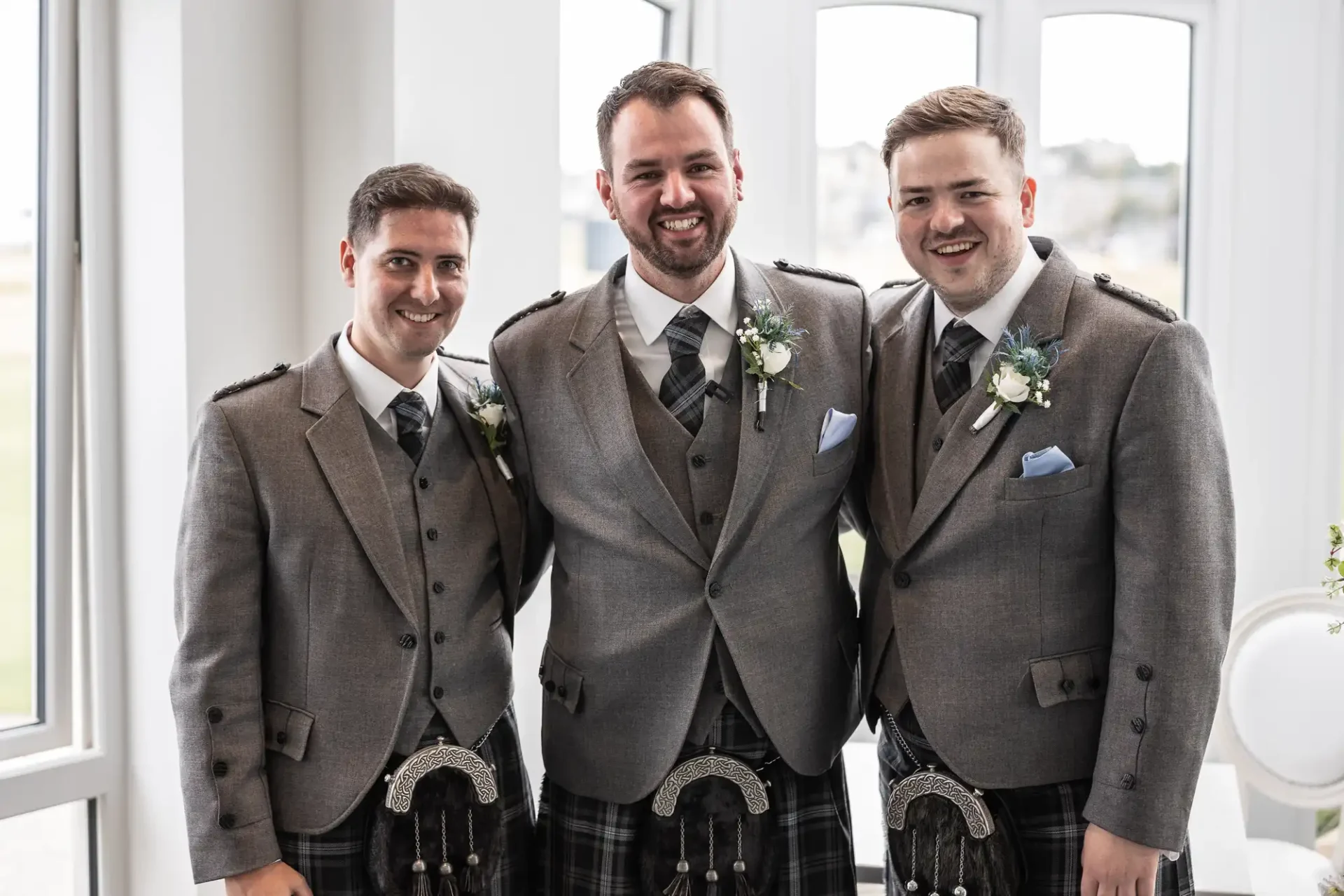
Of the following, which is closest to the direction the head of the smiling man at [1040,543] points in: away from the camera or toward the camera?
toward the camera

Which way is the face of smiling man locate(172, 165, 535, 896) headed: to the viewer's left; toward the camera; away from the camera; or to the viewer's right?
toward the camera

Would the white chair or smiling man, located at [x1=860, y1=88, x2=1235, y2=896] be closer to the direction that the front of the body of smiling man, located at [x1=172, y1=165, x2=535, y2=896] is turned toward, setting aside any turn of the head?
the smiling man

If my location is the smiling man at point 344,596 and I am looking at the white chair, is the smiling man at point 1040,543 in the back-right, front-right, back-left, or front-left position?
front-right

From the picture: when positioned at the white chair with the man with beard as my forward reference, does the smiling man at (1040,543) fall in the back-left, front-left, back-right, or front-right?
front-left

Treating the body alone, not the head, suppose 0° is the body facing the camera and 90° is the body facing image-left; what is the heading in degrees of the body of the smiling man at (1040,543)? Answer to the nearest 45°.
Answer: approximately 45°

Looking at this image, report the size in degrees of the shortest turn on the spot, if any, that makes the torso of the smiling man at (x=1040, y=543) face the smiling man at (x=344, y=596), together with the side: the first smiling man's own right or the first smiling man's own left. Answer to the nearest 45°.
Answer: approximately 45° to the first smiling man's own right

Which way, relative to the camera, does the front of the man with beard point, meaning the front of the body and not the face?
toward the camera

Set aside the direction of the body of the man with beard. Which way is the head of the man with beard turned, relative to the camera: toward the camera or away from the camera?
toward the camera

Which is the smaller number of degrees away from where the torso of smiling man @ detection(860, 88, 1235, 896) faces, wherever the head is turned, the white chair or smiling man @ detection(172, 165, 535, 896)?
the smiling man

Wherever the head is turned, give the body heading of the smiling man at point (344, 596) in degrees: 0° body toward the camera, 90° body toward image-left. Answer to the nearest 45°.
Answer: approximately 315°

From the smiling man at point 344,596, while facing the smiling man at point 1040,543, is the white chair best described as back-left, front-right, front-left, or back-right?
front-left

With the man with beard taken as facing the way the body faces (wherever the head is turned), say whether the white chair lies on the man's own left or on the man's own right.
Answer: on the man's own left

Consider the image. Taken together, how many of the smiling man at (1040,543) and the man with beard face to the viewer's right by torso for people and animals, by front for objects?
0
